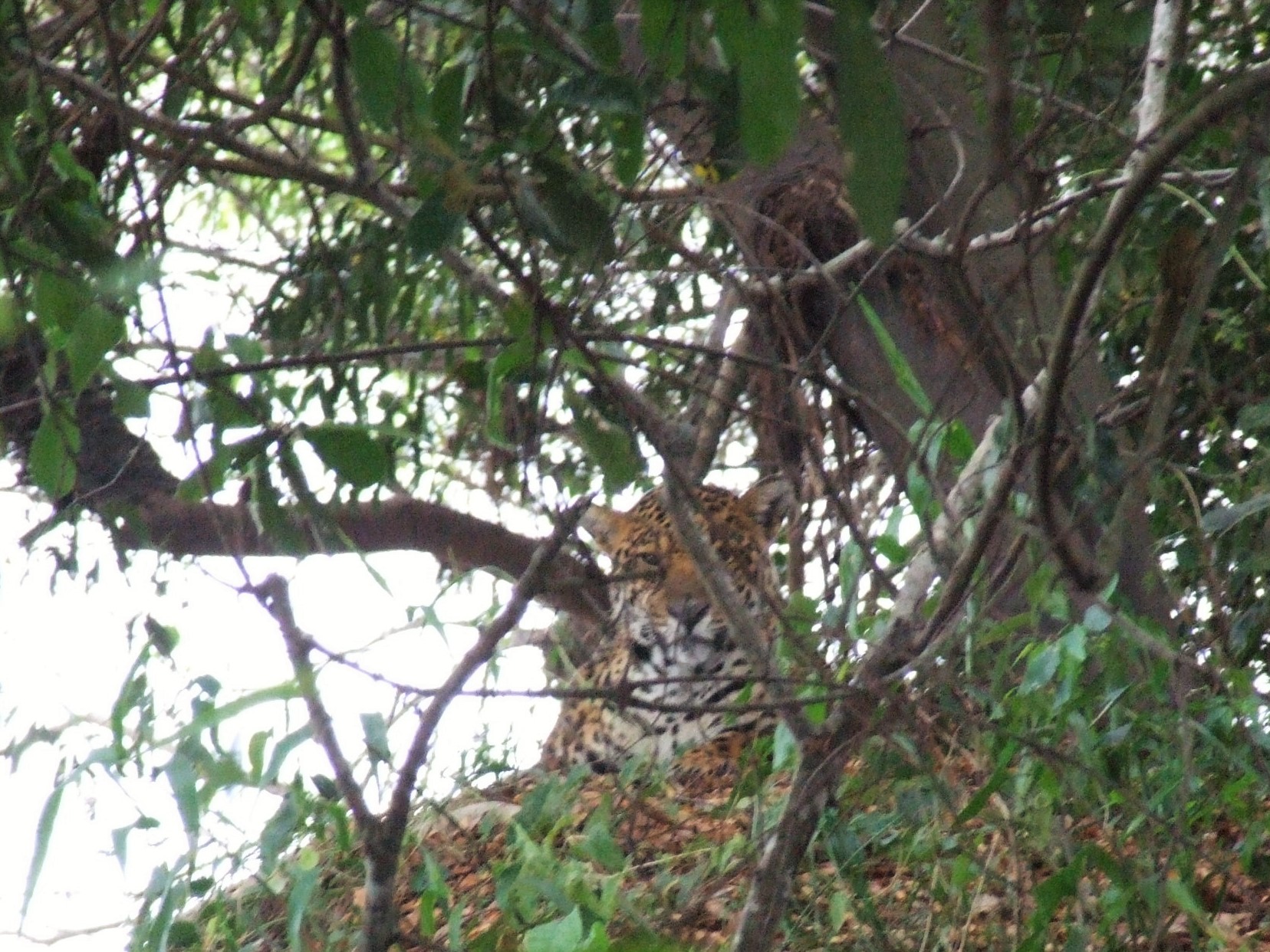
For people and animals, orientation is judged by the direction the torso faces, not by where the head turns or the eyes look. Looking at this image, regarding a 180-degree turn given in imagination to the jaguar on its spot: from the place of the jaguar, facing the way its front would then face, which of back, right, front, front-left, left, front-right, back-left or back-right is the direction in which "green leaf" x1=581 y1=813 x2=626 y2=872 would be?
back

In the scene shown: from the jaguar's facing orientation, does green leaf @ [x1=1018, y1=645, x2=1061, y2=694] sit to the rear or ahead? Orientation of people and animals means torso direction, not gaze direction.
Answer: ahead

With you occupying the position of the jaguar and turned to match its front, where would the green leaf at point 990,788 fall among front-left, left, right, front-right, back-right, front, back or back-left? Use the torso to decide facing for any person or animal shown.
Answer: front

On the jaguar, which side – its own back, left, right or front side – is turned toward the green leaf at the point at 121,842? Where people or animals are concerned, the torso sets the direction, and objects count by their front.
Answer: front

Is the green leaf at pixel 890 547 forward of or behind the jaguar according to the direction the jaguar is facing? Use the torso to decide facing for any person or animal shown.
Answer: forward

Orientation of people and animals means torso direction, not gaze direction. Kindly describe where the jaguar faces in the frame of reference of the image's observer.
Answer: facing the viewer

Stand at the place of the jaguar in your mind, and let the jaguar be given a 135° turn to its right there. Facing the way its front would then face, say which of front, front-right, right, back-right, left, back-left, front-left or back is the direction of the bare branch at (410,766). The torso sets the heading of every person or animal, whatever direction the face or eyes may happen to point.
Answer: back-left

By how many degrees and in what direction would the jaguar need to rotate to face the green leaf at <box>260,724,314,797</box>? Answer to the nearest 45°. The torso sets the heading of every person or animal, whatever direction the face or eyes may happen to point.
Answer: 0° — it already faces it

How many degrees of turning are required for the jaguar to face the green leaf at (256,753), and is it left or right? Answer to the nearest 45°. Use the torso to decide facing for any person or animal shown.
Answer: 0° — it already faces it
